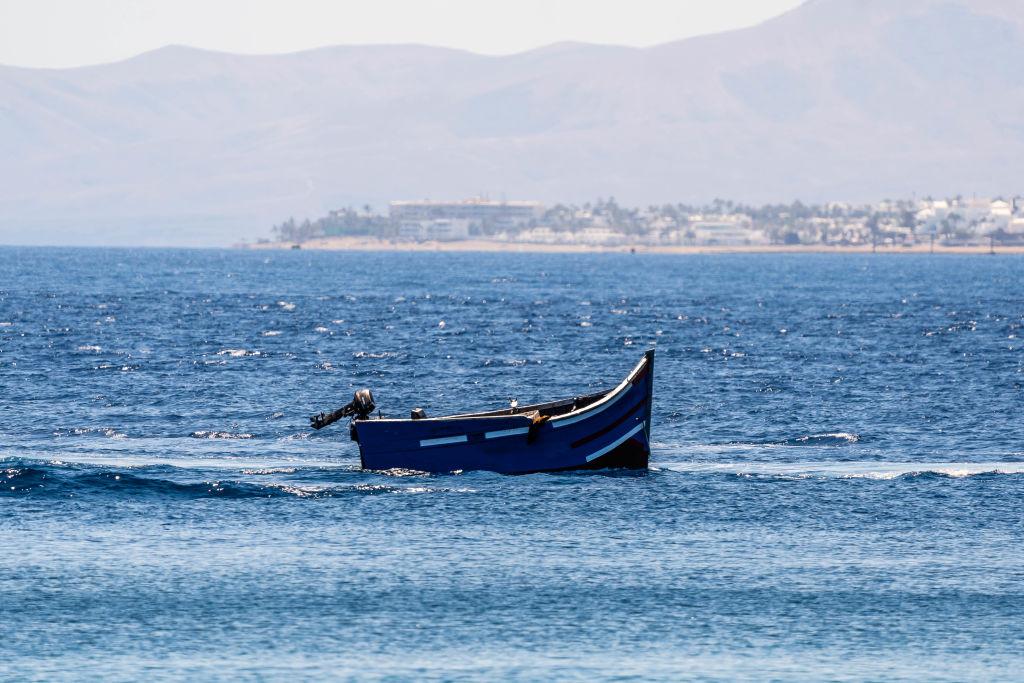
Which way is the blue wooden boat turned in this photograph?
to the viewer's right
